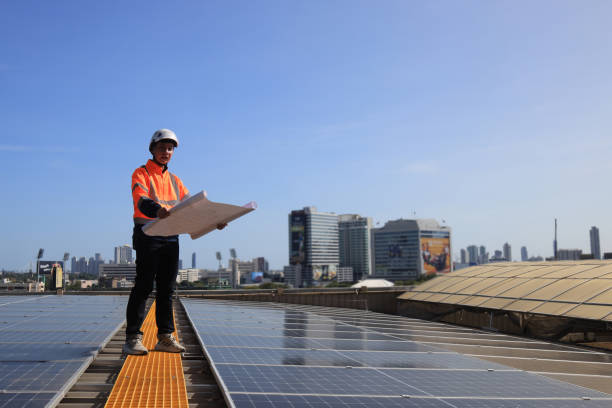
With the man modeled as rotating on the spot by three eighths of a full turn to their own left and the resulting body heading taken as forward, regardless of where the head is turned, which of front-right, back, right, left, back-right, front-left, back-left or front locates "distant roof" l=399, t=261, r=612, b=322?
front-right

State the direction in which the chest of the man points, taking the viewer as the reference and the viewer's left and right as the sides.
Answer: facing the viewer and to the right of the viewer

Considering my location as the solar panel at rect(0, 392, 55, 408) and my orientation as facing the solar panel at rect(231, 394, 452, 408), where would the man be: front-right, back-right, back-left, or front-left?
front-left

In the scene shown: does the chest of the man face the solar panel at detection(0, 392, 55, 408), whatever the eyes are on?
no

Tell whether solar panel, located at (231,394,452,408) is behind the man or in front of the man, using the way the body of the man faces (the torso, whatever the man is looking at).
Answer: in front
